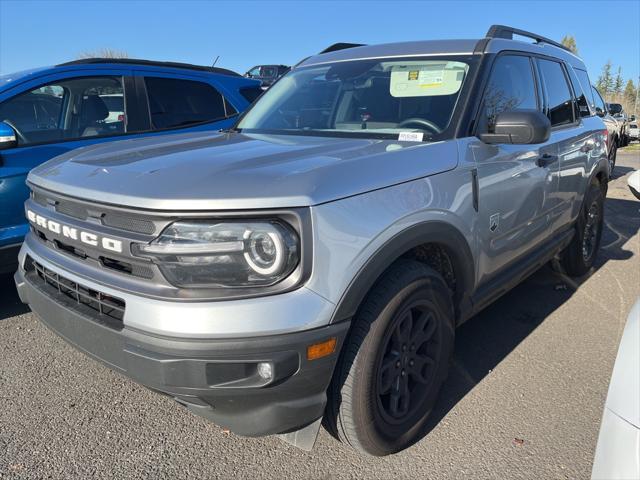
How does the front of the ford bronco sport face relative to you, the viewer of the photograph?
facing the viewer and to the left of the viewer

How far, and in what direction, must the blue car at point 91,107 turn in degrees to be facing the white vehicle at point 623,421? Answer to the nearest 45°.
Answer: approximately 90° to its left

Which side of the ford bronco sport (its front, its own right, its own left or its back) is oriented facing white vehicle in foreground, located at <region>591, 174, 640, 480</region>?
left

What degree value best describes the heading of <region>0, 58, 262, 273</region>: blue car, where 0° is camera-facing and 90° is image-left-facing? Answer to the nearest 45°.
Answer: approximately 90°

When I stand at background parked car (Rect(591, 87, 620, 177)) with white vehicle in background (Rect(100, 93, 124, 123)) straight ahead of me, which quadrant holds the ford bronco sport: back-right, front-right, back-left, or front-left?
front-left

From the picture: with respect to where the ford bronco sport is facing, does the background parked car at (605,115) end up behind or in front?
behind

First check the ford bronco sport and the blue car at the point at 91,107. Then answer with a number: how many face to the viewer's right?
0

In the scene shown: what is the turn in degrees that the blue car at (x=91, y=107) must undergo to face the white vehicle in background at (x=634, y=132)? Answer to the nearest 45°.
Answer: approximately 135° to its right

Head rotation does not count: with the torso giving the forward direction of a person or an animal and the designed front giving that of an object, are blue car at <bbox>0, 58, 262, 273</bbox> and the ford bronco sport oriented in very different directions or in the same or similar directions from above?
same or similar directions

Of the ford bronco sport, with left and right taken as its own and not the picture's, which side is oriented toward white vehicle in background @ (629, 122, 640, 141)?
back

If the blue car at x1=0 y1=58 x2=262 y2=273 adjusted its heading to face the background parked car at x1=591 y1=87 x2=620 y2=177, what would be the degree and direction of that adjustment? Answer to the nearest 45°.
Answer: approximately 180°

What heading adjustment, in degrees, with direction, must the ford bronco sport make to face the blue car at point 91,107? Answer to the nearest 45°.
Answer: approximately 90° to its right
